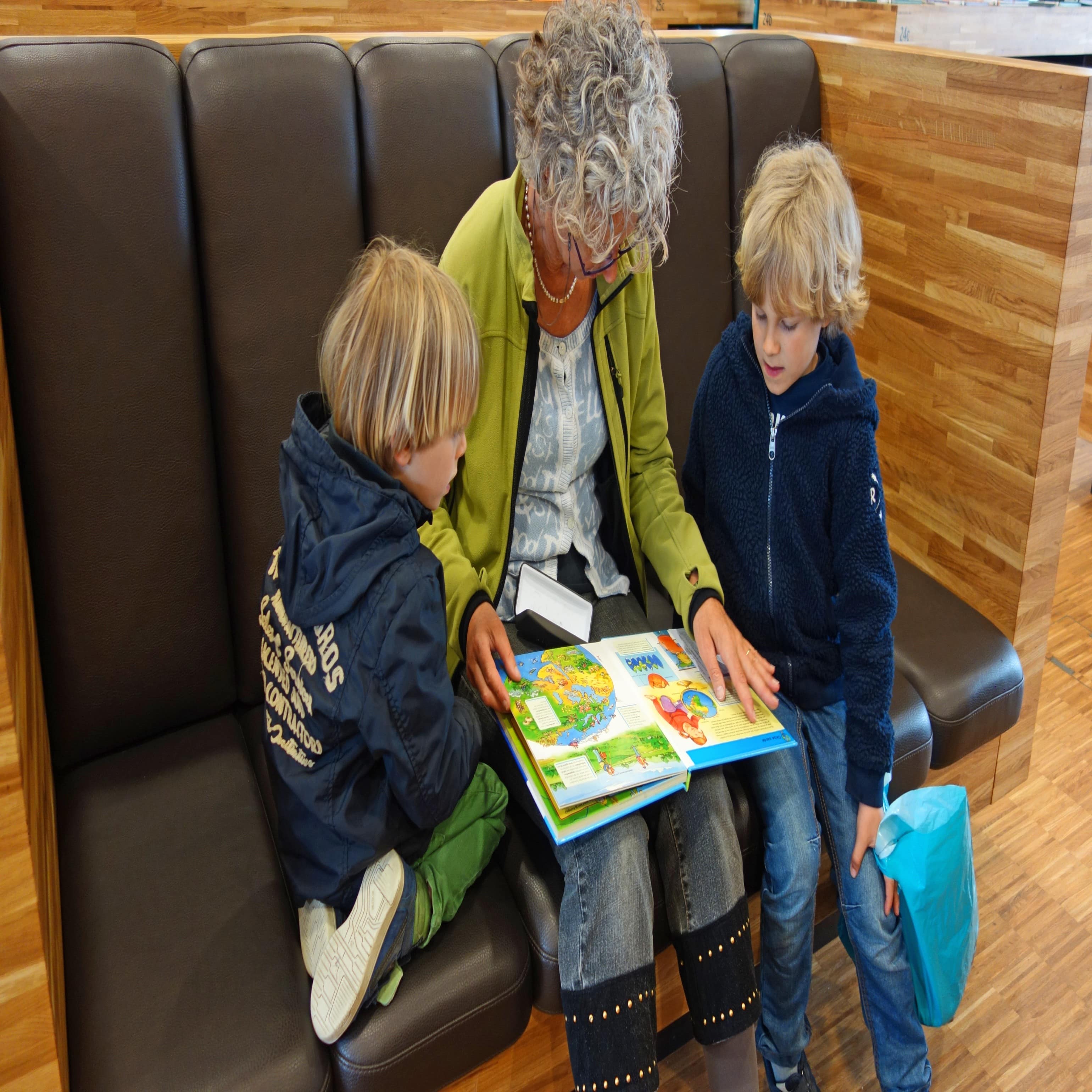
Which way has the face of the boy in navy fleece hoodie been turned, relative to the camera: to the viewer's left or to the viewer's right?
to the viewer's left

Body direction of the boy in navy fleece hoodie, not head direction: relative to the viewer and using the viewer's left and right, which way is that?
facing the viewer and to the left of the viewer
